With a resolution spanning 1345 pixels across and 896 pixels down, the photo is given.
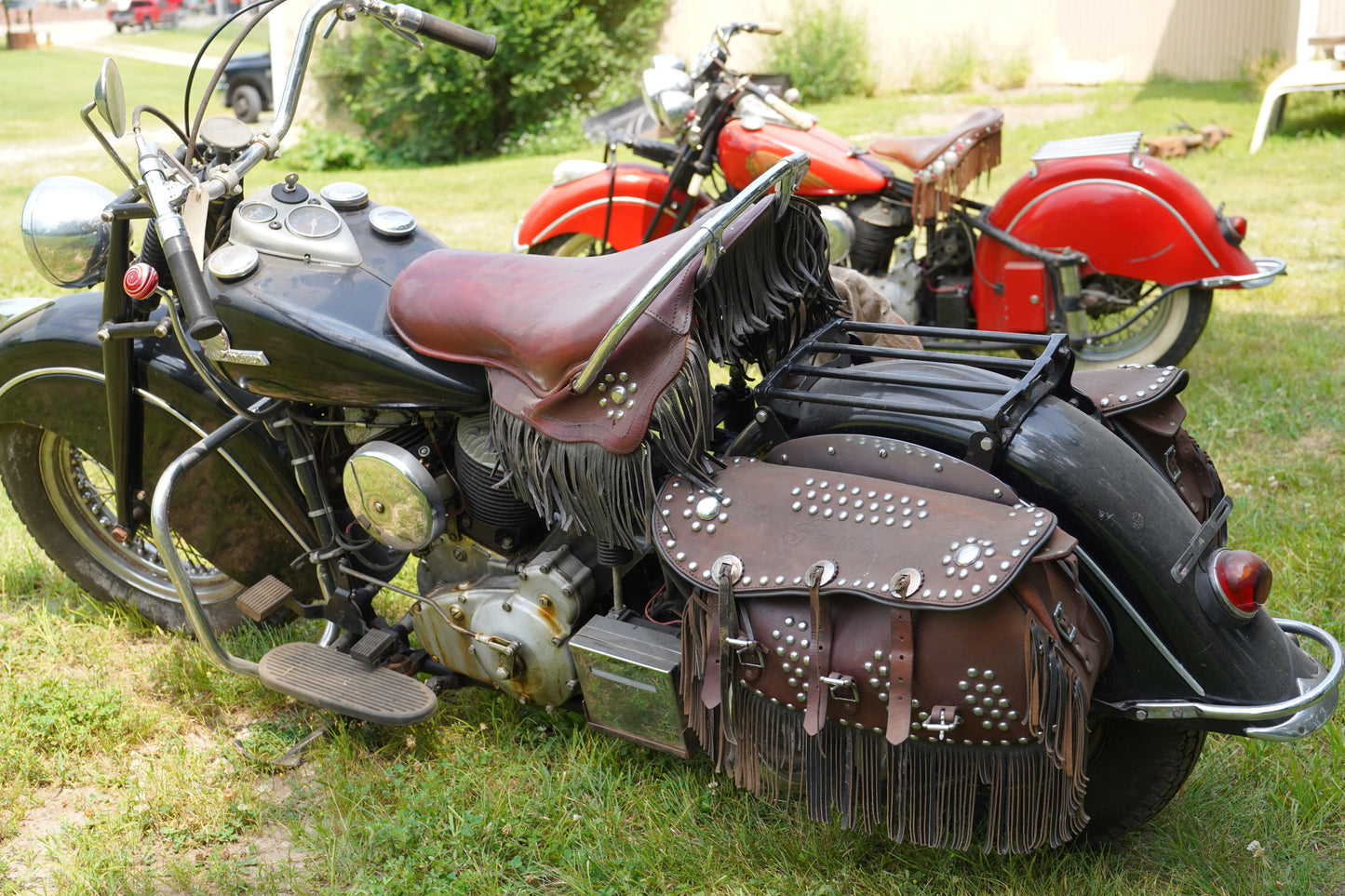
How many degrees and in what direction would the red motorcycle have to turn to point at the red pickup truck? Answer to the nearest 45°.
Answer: approximately 45° to its right

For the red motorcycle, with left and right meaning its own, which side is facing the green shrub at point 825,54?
right

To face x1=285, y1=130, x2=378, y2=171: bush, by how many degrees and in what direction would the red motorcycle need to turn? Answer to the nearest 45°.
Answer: approximately 45° to its right

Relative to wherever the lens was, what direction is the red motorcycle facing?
facing to the left of the viewer

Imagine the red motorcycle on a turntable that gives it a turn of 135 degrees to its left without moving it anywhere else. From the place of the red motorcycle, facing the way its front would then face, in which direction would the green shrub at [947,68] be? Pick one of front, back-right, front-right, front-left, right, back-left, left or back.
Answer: back-left

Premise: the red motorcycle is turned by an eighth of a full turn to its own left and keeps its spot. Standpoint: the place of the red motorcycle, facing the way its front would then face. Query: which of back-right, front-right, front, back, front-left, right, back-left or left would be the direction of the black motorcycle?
front-left
